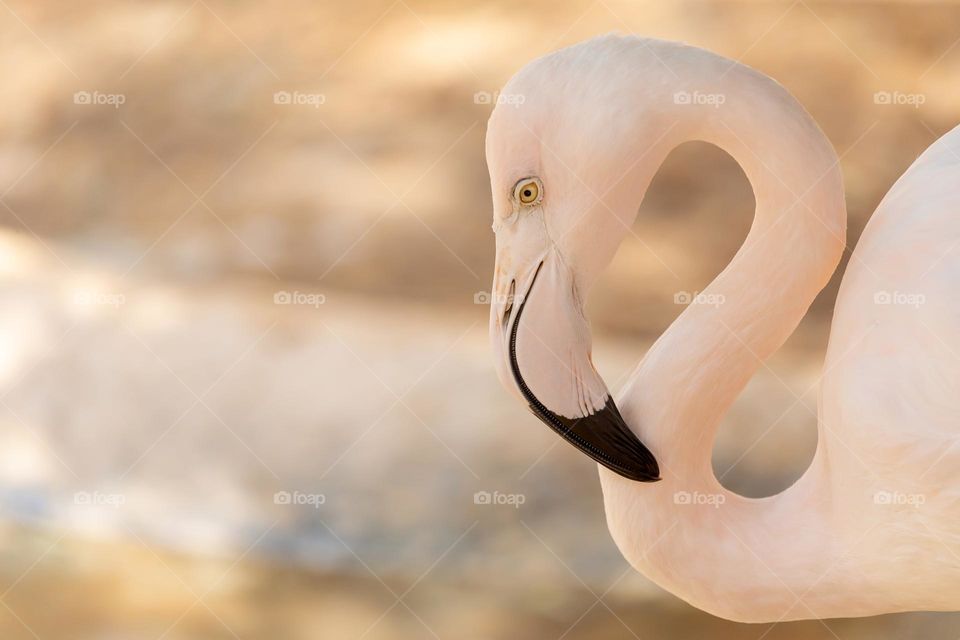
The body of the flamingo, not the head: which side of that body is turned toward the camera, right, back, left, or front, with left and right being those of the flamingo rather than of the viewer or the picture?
left
